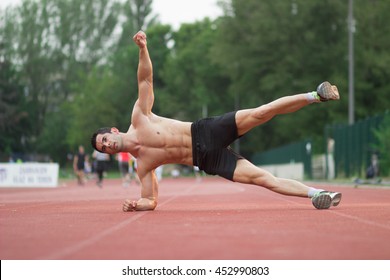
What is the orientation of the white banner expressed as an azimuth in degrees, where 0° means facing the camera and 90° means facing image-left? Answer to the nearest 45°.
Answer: approximately 0°

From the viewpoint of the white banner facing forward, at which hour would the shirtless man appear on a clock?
The shirtless man is roughly at 12 o'clock from the white banner.

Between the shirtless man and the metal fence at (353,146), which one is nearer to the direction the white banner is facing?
the shirtless man

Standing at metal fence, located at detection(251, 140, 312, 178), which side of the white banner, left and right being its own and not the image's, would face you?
left

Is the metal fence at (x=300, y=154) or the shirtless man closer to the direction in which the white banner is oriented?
the shirtless man
